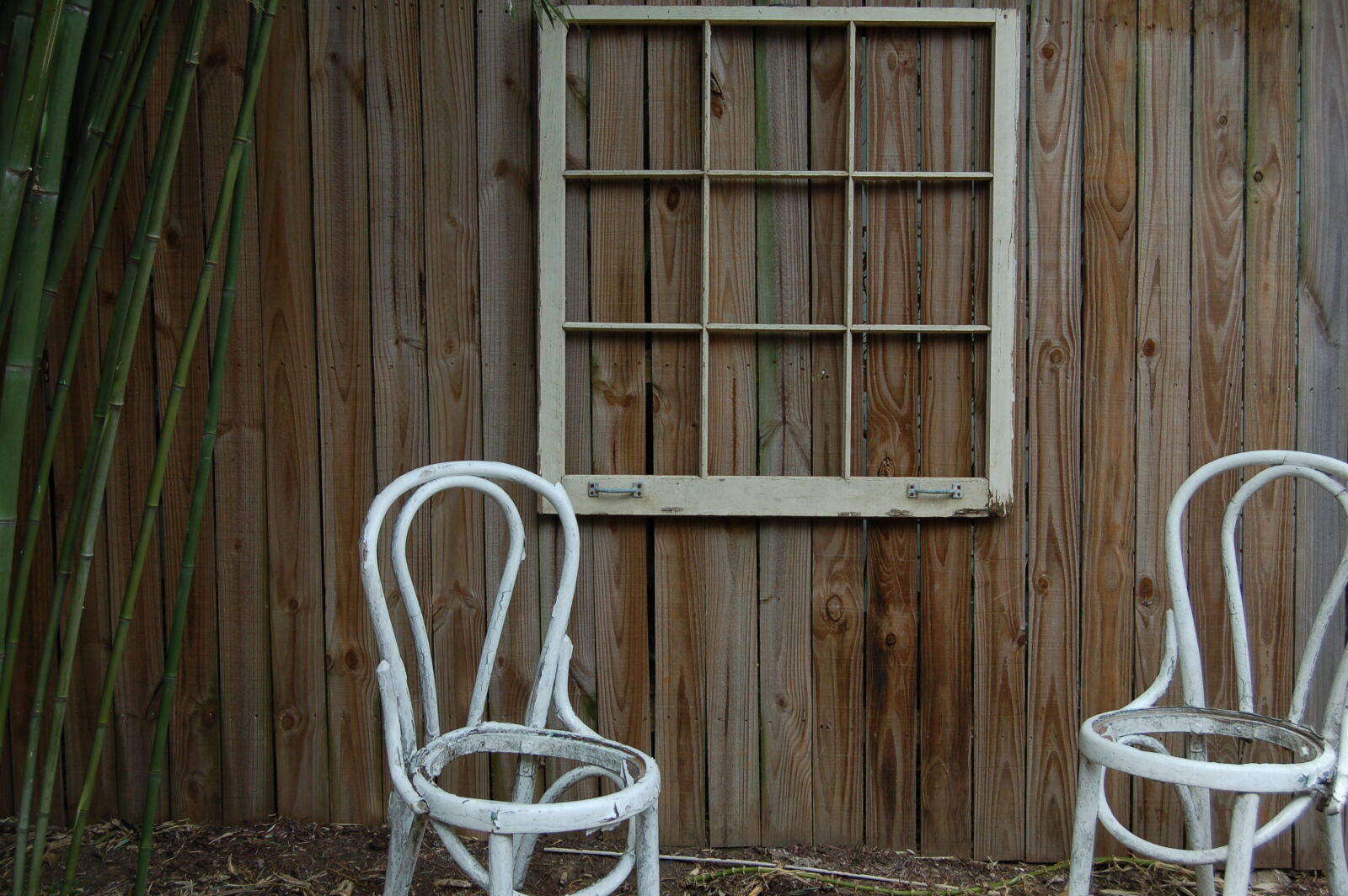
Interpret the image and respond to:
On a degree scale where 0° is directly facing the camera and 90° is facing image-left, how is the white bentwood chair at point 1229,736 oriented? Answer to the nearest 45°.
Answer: approximately 45°

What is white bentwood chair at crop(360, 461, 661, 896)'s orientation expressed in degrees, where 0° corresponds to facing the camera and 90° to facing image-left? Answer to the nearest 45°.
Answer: approximately 315°

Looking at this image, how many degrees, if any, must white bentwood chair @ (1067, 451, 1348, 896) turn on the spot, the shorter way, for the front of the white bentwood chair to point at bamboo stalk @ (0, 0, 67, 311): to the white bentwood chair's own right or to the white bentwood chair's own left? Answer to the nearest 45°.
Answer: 0° — it already faces it

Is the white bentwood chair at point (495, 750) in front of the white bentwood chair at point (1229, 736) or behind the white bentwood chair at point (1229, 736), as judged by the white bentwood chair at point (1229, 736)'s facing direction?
in front

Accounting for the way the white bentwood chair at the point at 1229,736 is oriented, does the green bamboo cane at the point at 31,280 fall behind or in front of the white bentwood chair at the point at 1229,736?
in front
